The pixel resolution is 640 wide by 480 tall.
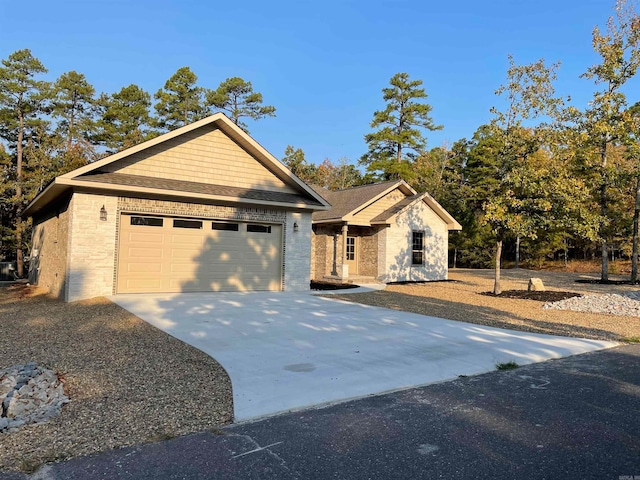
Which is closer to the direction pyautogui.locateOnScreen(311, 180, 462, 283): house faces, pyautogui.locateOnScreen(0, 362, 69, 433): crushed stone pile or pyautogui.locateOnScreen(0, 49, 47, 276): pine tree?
the crushed stone pile

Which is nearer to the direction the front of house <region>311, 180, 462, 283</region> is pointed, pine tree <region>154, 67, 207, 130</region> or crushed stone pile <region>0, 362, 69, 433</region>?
the crushed stone pile

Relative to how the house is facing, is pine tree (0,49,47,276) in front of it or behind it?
behind

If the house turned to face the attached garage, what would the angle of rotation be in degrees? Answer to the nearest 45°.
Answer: approximately 90° to its right

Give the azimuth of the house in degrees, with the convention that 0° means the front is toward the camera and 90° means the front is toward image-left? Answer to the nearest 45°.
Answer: approximately 315°

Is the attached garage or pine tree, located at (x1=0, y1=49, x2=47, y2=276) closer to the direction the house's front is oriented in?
the attached garage

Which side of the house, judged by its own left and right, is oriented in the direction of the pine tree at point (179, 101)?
back

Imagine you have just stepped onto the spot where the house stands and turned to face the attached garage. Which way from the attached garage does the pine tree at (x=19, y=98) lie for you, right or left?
right
